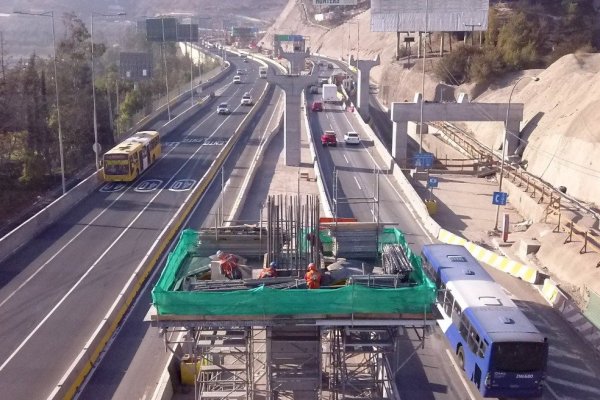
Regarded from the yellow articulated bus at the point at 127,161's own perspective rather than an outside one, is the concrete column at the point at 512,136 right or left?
on its left

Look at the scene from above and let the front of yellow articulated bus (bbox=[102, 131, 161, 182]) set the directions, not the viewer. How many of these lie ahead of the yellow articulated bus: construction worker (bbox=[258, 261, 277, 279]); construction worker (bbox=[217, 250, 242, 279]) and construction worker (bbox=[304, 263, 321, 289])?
3

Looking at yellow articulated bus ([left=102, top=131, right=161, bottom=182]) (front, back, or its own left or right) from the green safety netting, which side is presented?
front

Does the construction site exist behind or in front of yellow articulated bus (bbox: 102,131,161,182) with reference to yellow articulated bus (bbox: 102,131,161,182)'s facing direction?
in front

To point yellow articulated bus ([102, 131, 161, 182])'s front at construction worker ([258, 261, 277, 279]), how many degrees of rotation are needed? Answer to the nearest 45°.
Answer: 0° — it already faces them

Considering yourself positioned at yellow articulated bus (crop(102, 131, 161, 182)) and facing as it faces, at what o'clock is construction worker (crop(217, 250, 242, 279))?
The construction worker is roughly at 12 o'clock from the yellow articulated bus.

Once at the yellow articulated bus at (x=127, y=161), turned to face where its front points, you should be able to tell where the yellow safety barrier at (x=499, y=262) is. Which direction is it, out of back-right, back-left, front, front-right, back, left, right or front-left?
front-left
